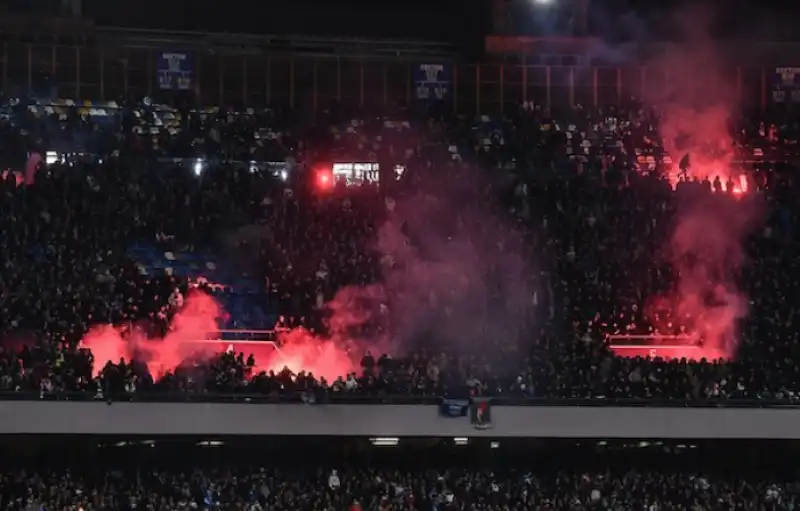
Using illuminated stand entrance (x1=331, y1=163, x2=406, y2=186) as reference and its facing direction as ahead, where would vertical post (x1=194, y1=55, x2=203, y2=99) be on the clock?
The vertical post is roughly at 4 o'clock from the illuminated stand entrance.

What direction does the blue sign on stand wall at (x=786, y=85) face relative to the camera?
toward the camera

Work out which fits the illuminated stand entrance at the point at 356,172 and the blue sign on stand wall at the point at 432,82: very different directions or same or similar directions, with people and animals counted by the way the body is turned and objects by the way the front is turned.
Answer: same or similar directions

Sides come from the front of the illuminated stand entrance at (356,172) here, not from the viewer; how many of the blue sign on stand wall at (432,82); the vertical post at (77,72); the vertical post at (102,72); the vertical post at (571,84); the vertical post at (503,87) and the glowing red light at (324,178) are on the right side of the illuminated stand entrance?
3

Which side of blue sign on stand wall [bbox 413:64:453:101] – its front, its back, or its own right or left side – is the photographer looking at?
front

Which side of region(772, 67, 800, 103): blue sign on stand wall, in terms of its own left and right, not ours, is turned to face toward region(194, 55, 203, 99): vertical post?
right

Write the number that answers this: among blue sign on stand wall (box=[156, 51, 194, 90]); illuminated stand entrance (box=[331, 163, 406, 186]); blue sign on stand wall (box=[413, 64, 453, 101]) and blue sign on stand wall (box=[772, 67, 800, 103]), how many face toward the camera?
4

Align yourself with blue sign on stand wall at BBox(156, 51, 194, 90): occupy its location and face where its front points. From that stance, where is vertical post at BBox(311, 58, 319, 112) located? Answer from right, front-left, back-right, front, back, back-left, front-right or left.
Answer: left

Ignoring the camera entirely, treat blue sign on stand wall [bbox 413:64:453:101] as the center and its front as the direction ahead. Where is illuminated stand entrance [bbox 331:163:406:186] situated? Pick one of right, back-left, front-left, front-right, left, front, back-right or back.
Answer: front-right

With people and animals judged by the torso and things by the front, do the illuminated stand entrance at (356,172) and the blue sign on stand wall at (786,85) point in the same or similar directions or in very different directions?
same or similar directions

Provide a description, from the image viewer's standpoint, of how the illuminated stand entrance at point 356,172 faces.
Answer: facing the viewer

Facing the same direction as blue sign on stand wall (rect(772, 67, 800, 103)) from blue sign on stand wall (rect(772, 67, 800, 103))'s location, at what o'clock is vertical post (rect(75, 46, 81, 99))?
The vertical post is roughly at 2 o'clock from the blue sign on stand wall.

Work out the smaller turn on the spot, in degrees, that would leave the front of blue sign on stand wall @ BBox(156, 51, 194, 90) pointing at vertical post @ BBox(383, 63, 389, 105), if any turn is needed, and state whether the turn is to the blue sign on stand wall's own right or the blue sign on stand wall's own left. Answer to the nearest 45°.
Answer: approximately 90° to the blue sign on stand wall's own left
